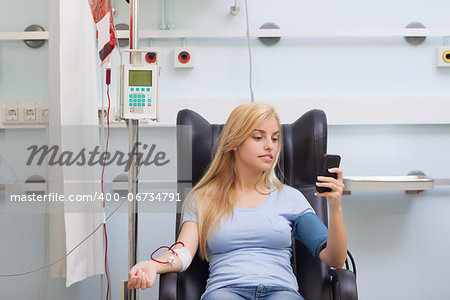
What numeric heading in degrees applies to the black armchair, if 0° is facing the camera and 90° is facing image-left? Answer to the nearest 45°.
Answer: approximately 0°

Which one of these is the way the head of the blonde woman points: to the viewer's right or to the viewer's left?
to the viewer's right
